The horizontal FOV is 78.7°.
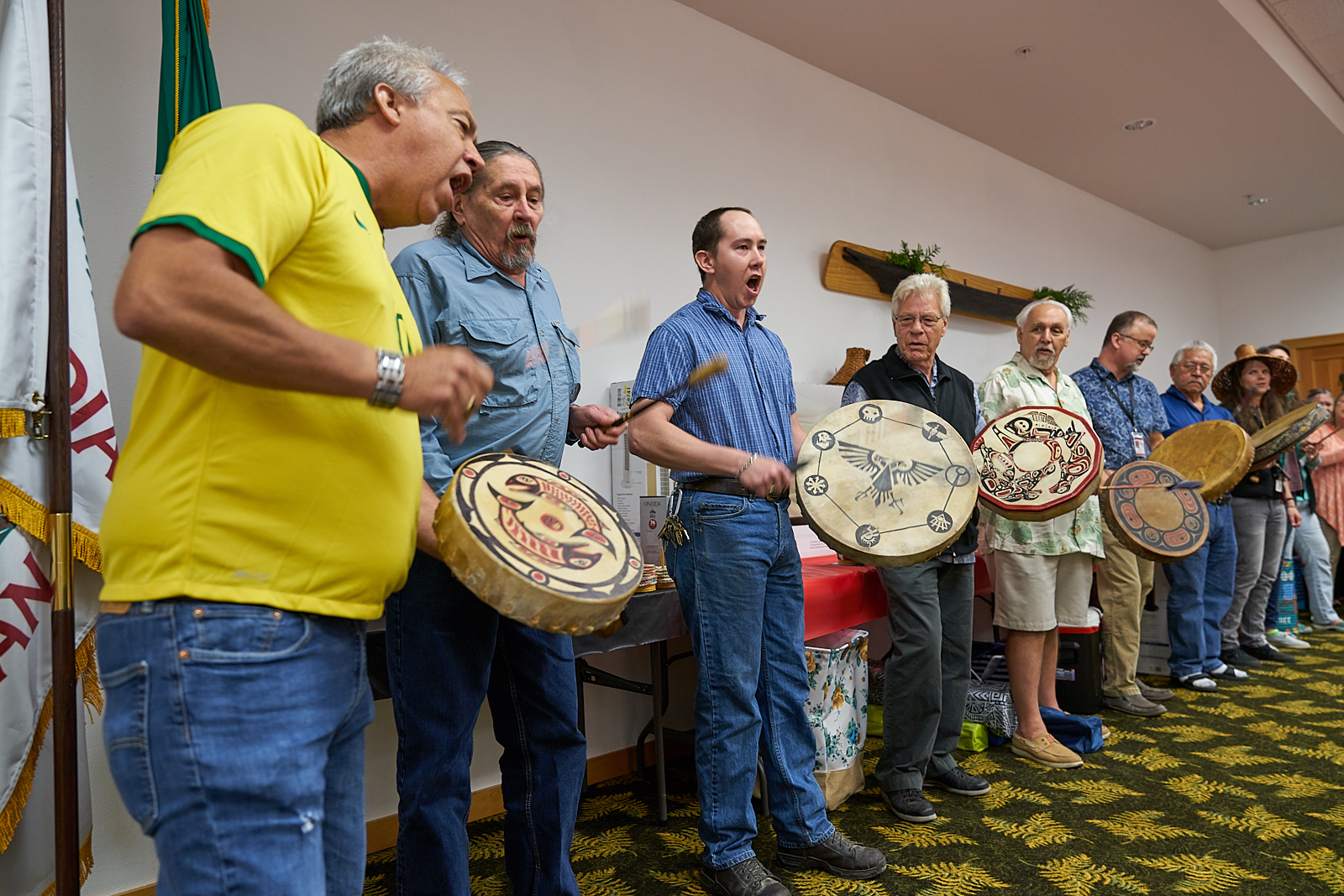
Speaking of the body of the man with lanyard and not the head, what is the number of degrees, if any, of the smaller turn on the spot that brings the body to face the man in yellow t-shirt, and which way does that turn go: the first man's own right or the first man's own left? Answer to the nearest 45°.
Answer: approximately 45° to the first man's own right

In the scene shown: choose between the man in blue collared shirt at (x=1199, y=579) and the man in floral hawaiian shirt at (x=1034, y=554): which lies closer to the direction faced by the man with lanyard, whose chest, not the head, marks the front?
the man in floral hawaiian shirt

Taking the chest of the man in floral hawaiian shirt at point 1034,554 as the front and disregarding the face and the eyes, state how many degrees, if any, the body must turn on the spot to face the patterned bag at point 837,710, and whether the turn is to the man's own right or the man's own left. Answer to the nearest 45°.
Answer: approximately 90° to the man's own right

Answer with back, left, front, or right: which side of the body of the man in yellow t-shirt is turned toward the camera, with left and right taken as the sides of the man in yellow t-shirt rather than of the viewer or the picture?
right

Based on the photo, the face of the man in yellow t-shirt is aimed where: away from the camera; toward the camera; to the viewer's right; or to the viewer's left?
to the viewer's right

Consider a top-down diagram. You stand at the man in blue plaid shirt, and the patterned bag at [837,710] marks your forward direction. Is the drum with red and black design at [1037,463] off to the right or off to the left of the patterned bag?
right

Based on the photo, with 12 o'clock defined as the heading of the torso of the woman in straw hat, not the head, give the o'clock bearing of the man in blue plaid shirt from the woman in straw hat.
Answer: The man in blue plaid shirt is roughly at 2 o'clock from the woman in straw hat.

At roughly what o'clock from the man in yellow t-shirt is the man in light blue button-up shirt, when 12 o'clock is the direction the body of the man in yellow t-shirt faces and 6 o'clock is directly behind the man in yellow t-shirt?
The man in light blue button-up shirt is roughly at 10 o'clock from the man in yellow t-shirt.

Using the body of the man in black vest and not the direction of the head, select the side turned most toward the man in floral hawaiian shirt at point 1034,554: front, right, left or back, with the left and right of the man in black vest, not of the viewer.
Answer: left

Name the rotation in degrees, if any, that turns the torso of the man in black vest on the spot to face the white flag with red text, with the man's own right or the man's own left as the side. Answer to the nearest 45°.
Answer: approximately 90° to the man's own right

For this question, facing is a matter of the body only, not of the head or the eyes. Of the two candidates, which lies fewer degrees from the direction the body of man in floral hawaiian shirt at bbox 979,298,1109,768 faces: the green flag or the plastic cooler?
the green flag

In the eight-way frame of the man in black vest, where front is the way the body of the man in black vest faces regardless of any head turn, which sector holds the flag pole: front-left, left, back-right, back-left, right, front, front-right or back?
right
